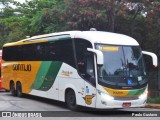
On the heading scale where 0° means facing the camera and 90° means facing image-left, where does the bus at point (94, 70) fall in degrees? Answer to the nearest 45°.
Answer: approximately 315°
